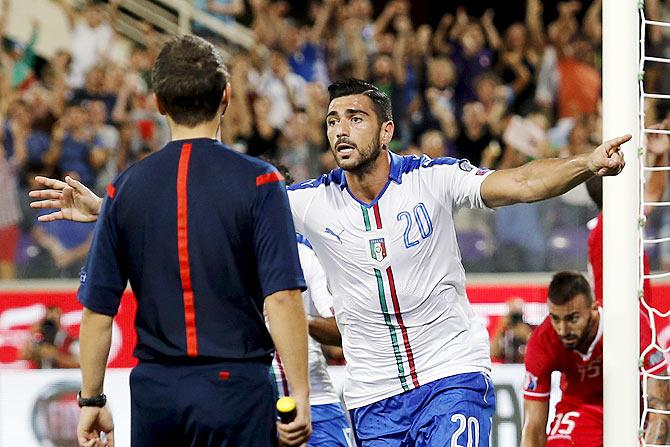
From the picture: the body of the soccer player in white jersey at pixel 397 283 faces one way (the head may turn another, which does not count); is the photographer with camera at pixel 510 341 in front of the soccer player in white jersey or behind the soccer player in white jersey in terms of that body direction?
behind

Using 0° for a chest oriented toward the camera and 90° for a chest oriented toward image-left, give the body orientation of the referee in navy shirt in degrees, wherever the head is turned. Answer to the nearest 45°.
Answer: approximately 180°

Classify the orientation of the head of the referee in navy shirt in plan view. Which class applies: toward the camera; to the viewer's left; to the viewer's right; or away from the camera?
away from the camera

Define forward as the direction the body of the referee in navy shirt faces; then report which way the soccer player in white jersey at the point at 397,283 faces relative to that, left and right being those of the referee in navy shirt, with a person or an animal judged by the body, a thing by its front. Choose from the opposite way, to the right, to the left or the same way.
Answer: the opposite way

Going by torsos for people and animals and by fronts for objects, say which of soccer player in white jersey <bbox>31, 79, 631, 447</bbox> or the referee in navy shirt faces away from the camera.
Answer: the referee in navy shirt

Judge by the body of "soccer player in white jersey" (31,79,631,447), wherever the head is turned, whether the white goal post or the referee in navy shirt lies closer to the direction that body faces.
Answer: the referee in navy shirt

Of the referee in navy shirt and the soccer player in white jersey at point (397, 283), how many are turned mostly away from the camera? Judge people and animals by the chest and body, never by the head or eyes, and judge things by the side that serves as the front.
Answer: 1
